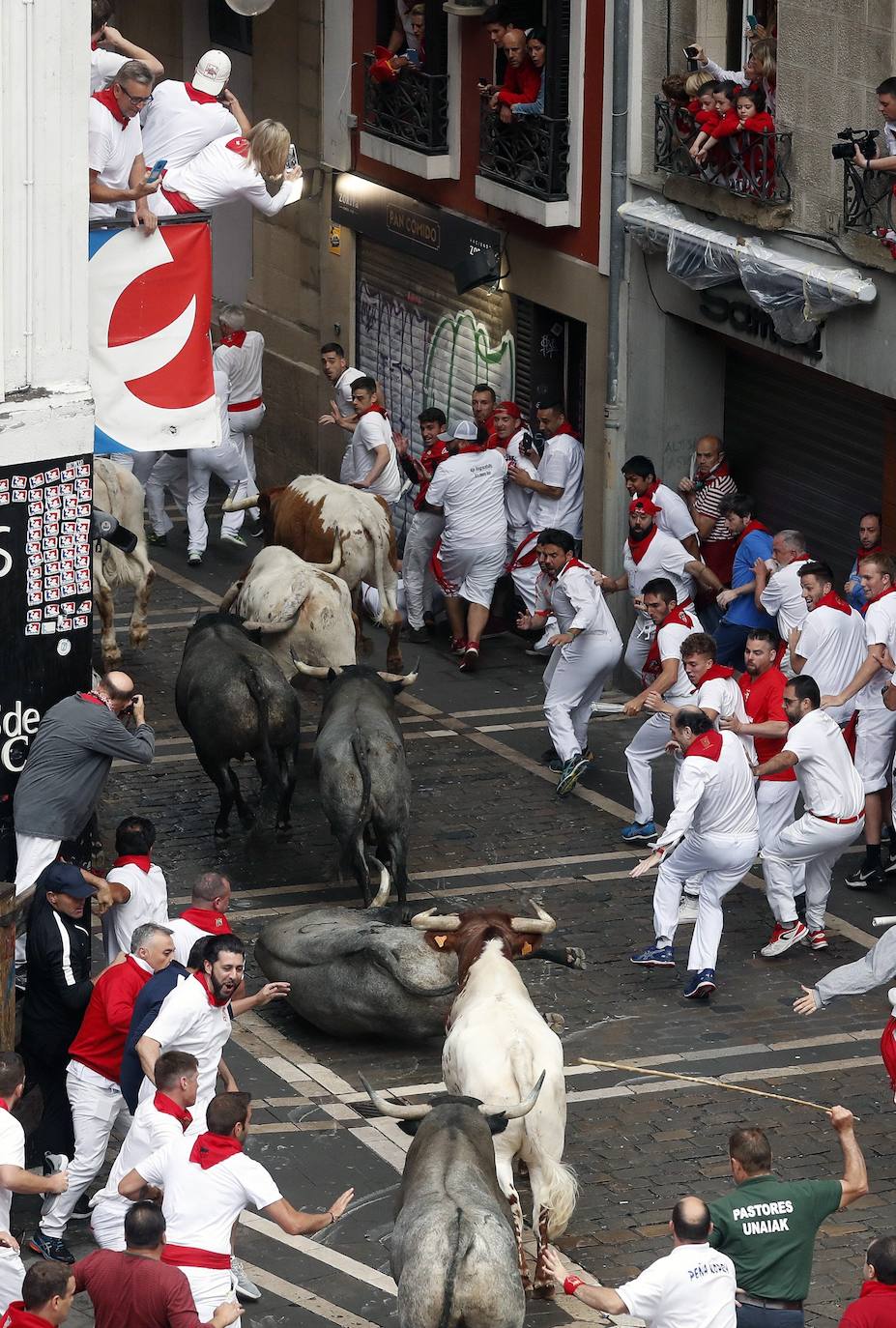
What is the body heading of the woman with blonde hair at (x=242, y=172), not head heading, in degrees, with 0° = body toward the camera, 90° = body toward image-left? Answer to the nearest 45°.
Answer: approximately 225°

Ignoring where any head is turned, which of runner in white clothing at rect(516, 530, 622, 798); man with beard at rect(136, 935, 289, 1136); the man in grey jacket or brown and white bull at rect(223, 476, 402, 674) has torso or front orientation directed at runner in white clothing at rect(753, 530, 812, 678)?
the man in grey jacket

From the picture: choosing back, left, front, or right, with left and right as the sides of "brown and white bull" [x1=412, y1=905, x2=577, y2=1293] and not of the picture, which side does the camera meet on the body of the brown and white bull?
back

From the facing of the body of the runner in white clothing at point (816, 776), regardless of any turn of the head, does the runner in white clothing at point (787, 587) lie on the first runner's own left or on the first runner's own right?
on the first runner's own right

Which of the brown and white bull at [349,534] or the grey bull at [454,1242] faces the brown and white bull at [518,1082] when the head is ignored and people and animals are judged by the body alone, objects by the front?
the grey bull

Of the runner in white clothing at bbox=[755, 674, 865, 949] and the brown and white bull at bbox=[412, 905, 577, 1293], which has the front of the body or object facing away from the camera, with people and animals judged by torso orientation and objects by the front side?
the brown and white bull

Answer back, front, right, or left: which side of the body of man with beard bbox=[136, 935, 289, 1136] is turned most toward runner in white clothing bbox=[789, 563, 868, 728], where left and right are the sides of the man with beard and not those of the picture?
left

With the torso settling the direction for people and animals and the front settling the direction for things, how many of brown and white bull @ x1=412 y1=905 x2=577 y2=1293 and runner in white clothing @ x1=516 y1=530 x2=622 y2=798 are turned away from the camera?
1

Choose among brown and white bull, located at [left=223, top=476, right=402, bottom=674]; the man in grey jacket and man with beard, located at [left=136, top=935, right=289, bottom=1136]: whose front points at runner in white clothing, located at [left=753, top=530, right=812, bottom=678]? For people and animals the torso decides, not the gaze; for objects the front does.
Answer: the man in grey jacket

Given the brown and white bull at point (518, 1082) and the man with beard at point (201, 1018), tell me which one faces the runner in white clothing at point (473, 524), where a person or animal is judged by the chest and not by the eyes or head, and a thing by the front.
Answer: the brown and white bull

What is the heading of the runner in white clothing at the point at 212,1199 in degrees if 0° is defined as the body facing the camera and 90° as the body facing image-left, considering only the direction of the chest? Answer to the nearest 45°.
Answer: approximately 225°

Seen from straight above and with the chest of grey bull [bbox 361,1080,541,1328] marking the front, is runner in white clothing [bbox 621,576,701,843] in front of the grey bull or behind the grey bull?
in front

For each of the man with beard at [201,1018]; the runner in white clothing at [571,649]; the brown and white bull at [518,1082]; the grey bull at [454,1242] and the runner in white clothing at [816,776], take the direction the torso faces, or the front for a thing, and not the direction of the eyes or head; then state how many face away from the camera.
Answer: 2

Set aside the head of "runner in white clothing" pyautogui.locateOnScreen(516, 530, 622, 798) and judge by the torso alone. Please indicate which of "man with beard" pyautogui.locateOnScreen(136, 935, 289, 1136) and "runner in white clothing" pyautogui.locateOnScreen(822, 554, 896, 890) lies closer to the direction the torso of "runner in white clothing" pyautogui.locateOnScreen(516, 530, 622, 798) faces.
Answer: the man with beard

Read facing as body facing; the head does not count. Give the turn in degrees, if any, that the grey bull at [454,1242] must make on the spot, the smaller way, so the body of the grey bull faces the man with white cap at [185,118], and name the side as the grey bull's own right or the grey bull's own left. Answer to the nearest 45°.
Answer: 0° — it already faces them

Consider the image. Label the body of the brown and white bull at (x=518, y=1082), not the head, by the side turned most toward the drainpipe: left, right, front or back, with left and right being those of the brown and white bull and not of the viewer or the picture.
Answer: front
